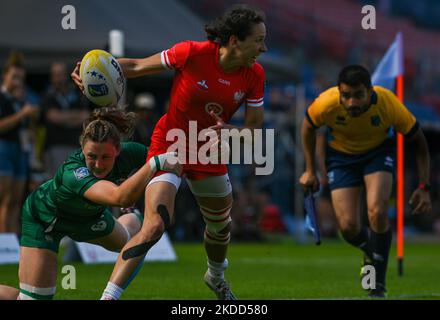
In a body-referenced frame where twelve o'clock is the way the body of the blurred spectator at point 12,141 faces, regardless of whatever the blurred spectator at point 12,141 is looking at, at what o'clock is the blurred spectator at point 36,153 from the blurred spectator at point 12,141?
the blurred spectator at point 36,153 is roughly at 8 o'clock from the blurred spectator at point 12,141.

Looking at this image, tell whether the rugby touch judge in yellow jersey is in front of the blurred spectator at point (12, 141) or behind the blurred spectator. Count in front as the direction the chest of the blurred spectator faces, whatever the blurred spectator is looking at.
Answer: in front

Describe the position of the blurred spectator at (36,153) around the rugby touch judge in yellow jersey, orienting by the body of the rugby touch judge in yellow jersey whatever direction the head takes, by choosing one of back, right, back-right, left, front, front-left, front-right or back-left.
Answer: back-right

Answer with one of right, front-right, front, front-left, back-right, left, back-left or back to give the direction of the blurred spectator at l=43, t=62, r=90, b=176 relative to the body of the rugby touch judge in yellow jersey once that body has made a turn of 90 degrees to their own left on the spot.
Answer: back-left

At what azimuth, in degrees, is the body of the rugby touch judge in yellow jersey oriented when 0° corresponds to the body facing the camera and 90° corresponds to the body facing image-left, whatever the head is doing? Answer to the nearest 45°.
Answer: approximately 0°

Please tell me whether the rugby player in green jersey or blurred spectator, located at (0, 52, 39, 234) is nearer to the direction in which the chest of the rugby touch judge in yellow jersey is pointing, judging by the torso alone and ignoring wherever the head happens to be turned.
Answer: the rugby player in green jersey

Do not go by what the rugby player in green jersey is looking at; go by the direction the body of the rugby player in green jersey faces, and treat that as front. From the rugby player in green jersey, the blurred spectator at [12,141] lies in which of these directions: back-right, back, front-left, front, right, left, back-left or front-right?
back-left
